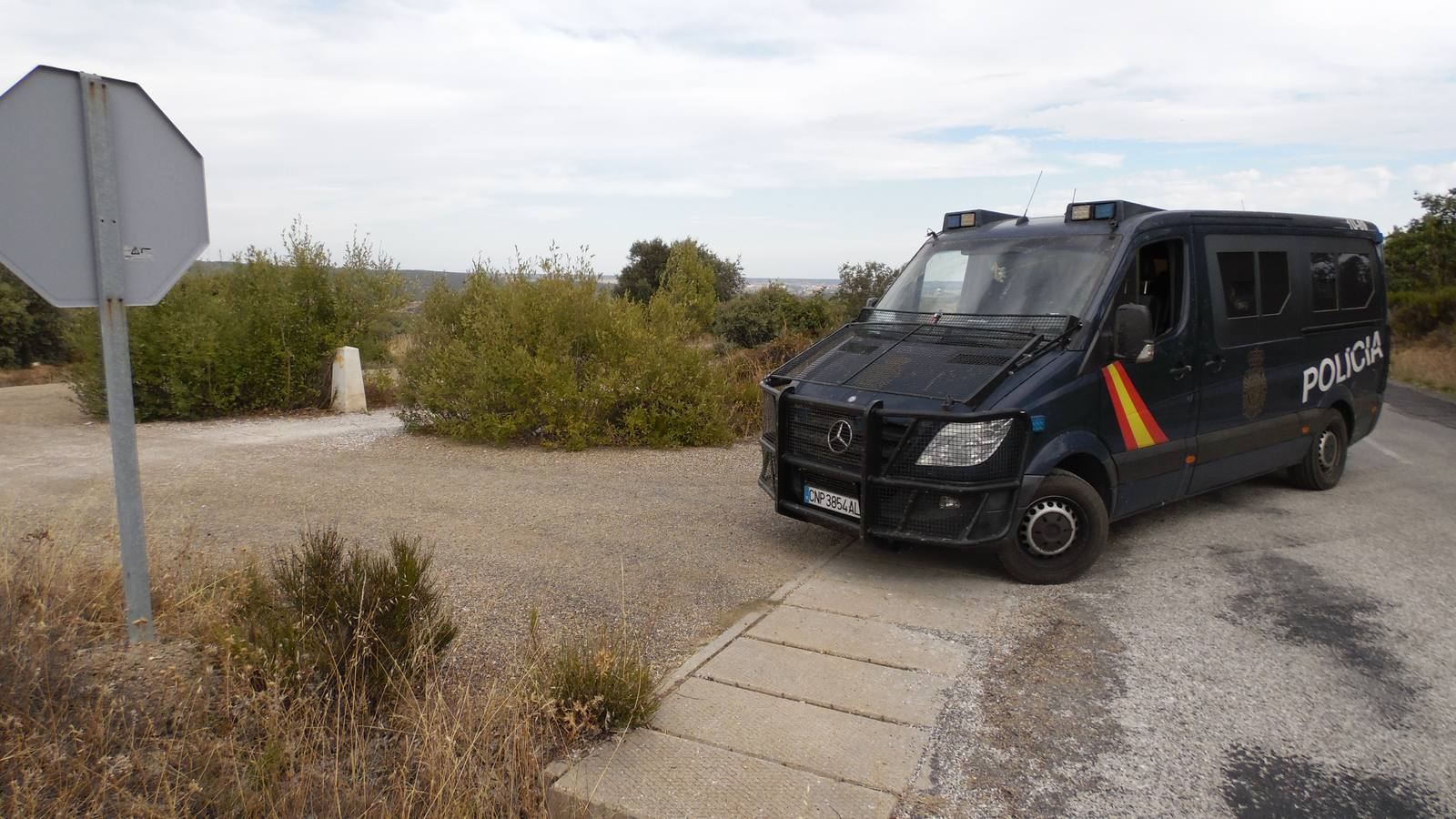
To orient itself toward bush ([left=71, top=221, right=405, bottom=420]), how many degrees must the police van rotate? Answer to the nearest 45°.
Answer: approximately 45° to its right

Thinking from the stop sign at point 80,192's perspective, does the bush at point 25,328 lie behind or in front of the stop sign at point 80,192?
in front

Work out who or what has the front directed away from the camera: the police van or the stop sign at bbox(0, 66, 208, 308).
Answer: the stop sign

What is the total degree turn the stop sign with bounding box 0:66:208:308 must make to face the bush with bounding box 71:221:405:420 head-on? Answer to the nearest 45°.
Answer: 0° — it already faces it

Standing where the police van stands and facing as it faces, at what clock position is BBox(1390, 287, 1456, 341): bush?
The bush is roughly at 5 o'clock from the police van.

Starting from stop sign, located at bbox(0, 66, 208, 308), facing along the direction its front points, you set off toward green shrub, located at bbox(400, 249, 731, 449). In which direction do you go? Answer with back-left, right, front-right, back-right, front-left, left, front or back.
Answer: front-right

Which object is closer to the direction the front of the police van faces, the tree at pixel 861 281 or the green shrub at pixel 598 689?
the green shrub

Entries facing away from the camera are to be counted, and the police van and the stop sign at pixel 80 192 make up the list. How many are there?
1

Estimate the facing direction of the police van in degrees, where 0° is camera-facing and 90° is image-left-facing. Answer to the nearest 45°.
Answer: approximately 45°

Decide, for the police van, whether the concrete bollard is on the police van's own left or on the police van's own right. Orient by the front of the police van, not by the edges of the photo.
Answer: on the police van's own right

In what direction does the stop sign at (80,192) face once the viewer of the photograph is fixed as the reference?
facing away from the viewer

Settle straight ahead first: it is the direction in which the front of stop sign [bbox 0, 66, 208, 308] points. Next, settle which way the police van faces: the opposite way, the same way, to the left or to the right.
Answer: to the left
